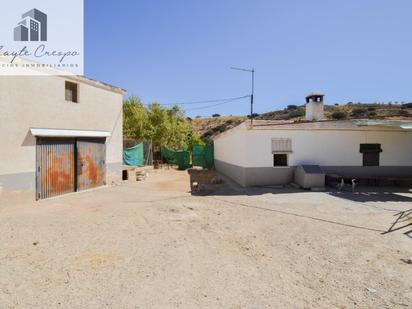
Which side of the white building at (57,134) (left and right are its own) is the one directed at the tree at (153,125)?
left

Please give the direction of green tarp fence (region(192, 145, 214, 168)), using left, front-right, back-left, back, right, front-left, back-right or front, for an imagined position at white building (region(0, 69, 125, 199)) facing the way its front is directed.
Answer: left

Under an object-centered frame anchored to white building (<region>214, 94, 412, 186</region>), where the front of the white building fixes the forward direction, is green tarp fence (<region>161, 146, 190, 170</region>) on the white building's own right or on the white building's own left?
on the white building's own right

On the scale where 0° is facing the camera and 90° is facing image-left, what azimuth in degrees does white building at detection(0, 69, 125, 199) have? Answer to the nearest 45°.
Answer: approximately 315°

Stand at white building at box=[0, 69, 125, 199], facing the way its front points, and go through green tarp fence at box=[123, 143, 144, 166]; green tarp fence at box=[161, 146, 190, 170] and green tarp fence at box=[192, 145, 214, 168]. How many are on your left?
3

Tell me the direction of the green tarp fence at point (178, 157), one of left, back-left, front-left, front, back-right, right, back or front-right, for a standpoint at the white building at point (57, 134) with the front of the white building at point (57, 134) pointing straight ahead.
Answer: left

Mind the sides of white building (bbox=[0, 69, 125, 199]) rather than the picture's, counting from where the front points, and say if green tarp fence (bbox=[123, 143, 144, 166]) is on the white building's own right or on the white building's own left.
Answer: on the white building's own left

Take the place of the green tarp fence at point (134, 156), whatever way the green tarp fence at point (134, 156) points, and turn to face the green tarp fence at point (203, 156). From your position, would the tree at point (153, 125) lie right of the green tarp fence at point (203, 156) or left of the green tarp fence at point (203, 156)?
left

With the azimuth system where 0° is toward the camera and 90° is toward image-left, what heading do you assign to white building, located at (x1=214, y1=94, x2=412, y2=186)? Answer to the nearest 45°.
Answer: approximately 0°

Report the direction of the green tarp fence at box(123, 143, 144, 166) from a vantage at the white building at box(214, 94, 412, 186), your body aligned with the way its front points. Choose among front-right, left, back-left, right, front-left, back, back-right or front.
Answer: right

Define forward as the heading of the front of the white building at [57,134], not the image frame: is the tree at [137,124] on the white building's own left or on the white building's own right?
on the white building's own left

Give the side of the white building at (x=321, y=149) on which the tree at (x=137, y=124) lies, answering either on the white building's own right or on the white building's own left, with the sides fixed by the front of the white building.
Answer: on the white building's own right
